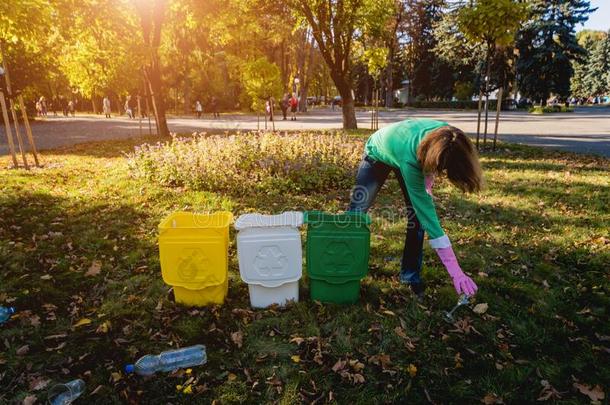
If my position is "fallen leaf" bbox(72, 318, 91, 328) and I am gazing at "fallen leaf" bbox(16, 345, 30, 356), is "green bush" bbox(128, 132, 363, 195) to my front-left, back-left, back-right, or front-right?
back-right

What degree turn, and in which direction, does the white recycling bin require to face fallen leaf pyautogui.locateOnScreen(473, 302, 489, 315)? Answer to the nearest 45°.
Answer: approximately 90° to its left

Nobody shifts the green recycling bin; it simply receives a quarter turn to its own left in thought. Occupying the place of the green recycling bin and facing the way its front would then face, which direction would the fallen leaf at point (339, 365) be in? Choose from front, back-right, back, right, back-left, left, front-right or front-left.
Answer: right

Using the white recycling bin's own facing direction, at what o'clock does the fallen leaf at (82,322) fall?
The fallen leaf is roughly at 3 o'clock from the white recycling bin.

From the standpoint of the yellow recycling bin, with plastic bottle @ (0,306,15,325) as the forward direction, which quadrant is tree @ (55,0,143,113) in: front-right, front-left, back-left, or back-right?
front-right

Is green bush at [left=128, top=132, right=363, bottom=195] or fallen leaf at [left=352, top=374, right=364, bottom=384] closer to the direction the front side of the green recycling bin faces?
the fallen leaf

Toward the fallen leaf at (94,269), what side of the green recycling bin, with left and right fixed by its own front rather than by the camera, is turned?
right

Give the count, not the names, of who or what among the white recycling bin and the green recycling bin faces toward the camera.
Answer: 2

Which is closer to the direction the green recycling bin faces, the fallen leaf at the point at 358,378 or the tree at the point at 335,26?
the fallen leaf

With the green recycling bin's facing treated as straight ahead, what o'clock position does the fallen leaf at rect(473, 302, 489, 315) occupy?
The fallen leaf is roughly at 9 o'clock from the green recycling bin.

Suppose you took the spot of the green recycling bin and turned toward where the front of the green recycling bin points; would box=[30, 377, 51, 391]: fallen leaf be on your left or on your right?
on your right

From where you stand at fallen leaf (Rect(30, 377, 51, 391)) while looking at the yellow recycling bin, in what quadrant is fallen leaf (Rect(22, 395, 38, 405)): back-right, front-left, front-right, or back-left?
back-right

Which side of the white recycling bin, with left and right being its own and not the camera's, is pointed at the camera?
front

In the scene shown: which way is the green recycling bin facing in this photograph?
toward the camera
